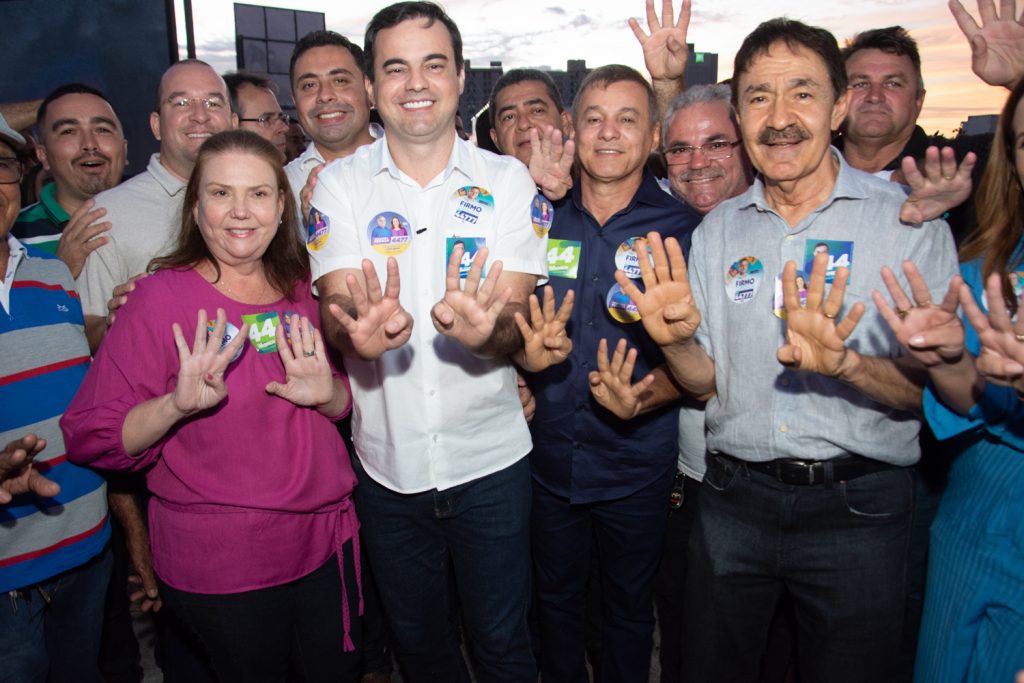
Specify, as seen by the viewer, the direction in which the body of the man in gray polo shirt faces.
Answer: toward the camera

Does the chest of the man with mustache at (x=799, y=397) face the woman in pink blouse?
no

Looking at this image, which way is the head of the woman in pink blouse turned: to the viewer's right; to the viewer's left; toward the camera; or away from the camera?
toward the camera

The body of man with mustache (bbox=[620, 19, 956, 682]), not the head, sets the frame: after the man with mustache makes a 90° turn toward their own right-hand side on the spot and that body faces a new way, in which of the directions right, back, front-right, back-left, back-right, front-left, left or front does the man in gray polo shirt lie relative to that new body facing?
front

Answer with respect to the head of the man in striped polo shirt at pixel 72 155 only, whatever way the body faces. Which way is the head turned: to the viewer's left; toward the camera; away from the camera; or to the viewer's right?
toward the camera

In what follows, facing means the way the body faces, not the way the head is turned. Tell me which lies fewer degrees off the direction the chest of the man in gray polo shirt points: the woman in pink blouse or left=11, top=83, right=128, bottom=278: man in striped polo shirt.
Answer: the woman in pink blouse

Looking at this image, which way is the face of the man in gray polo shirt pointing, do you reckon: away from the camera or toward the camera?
toward the camera

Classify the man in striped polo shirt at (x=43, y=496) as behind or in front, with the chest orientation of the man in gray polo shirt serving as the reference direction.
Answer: in front

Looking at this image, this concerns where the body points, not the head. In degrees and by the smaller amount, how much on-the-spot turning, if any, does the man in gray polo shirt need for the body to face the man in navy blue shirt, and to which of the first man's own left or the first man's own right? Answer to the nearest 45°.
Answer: approximately 45° to the first man's own left

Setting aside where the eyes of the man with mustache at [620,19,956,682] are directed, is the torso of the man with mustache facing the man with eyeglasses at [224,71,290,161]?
no

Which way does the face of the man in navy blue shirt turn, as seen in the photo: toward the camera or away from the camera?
toward the camera

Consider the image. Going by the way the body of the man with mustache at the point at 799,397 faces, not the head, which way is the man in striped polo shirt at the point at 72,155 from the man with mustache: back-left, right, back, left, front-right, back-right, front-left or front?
right

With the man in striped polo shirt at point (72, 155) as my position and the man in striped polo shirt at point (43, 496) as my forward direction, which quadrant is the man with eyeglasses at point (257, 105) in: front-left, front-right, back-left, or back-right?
back-left

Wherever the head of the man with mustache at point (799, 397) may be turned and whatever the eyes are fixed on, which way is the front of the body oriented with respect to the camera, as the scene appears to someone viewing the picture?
toward the camera

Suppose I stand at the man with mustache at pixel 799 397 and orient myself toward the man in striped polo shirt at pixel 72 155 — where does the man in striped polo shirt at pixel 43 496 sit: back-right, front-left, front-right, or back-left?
front-left

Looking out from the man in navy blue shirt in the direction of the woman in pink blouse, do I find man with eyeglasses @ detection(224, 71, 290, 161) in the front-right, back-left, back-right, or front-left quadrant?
front-right
